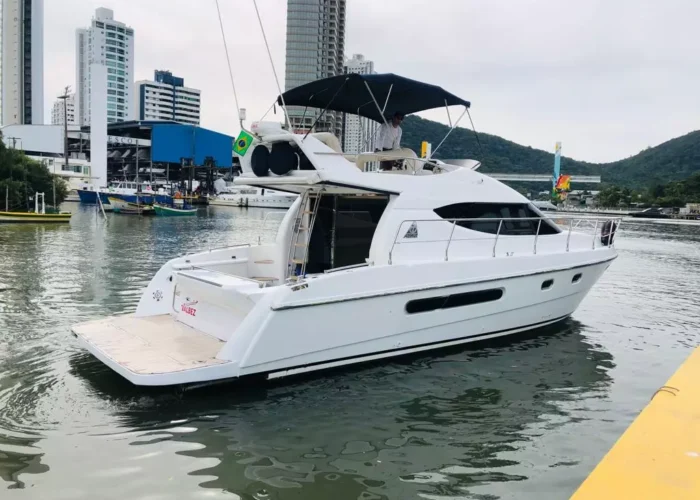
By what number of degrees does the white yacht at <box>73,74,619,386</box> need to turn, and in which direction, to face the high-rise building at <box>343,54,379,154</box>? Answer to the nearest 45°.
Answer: approximately 45° to its left

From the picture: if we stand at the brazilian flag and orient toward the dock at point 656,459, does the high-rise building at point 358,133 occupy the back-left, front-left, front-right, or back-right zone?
back-left

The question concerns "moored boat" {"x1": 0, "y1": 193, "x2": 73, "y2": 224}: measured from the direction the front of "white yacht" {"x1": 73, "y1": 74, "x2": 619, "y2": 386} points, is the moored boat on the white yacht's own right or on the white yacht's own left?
on the white yacht's own left

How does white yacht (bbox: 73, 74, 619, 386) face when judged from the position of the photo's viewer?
facing away from the viewer and to the right of the viewer

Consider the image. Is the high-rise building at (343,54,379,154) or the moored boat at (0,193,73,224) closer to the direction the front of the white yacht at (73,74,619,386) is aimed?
the high-rise building

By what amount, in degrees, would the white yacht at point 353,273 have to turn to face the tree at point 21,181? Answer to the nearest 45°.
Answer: approximately 90° to its left

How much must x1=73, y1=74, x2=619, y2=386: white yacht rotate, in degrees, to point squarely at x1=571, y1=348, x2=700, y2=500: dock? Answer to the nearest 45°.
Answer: approximately 90° to its right
